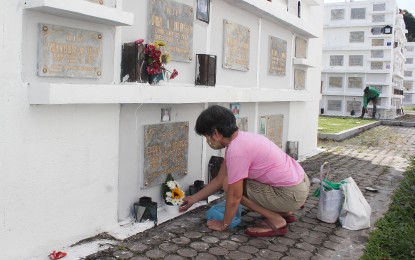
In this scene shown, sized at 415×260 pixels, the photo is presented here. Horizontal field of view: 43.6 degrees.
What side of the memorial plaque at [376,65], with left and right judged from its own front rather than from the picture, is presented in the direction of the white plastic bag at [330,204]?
front

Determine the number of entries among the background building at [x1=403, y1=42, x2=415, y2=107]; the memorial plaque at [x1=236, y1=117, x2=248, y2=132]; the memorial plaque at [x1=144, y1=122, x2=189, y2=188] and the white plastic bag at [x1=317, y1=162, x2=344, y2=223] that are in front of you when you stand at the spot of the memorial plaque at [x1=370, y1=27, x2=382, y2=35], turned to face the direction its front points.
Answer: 3

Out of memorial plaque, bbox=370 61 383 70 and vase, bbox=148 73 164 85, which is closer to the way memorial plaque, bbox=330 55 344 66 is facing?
the vase

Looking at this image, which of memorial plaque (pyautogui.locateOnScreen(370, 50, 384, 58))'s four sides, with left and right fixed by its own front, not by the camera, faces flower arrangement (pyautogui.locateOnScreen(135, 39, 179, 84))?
front

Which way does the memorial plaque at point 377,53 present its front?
toward the camera

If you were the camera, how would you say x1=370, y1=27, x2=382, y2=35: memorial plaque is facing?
facing the viewer

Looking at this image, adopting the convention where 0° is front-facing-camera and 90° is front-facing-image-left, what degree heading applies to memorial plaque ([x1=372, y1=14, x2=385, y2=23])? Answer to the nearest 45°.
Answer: approximately 0°

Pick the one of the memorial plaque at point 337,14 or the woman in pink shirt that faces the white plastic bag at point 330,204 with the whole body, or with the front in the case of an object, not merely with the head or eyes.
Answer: the memorial plaque

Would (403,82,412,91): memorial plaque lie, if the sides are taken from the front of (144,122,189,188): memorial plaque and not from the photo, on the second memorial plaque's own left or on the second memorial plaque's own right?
on the second memorial plaque's own left

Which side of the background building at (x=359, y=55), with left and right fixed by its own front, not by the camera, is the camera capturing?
front

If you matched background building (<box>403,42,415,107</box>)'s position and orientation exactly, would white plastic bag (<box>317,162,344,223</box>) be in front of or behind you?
in front

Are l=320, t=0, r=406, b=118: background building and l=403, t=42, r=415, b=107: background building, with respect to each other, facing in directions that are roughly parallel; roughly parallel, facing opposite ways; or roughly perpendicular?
roughly parallel

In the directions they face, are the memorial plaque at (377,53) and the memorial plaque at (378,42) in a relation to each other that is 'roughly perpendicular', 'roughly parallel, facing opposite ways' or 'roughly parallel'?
roughly parallel

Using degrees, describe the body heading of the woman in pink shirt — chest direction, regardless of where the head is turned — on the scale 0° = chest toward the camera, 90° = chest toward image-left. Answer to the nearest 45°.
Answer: approximately 90°
